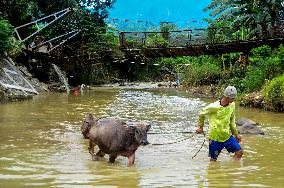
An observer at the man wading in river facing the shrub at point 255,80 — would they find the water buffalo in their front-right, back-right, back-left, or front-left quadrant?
back-left

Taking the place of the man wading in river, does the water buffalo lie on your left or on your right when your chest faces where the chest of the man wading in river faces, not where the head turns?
on your right

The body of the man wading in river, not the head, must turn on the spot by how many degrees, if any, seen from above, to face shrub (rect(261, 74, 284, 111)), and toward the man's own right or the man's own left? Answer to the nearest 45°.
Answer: approximately 135° to the man's own left

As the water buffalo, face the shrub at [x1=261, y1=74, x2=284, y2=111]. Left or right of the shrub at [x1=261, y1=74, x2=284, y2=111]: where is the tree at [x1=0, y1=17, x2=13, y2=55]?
left
